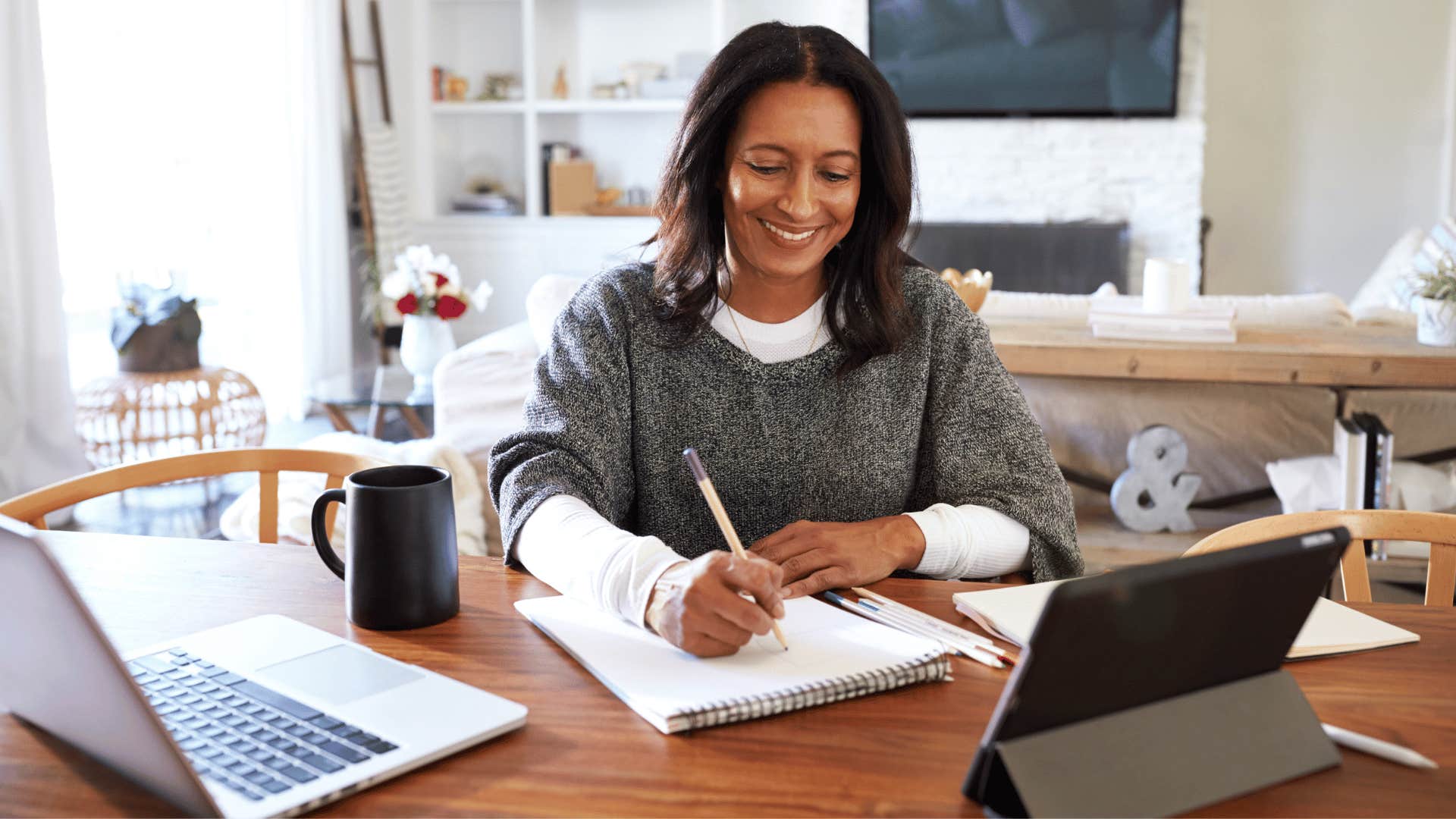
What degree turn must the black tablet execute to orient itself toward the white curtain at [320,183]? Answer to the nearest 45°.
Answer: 0° — it already faces it

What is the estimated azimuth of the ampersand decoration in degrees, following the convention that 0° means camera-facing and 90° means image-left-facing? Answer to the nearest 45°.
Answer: approximately 0°

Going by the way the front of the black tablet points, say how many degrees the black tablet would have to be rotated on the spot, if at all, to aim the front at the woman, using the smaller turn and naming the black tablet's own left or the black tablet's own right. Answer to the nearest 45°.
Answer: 0° — it already faces them

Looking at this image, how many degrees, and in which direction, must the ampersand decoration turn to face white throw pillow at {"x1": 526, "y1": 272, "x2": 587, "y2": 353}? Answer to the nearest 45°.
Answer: approximately 90° to its right

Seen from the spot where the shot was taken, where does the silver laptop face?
facing away from the viewer and to the right of the viewer

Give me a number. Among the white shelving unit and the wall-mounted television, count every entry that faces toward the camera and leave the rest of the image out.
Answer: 2

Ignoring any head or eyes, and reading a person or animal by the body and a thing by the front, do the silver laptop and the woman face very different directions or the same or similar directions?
very different directions

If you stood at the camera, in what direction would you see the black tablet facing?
facing away from the viewer and to the left of the viewer

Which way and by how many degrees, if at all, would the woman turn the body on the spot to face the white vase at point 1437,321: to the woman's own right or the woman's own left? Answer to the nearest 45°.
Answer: approximately 135° to the woman's own left
